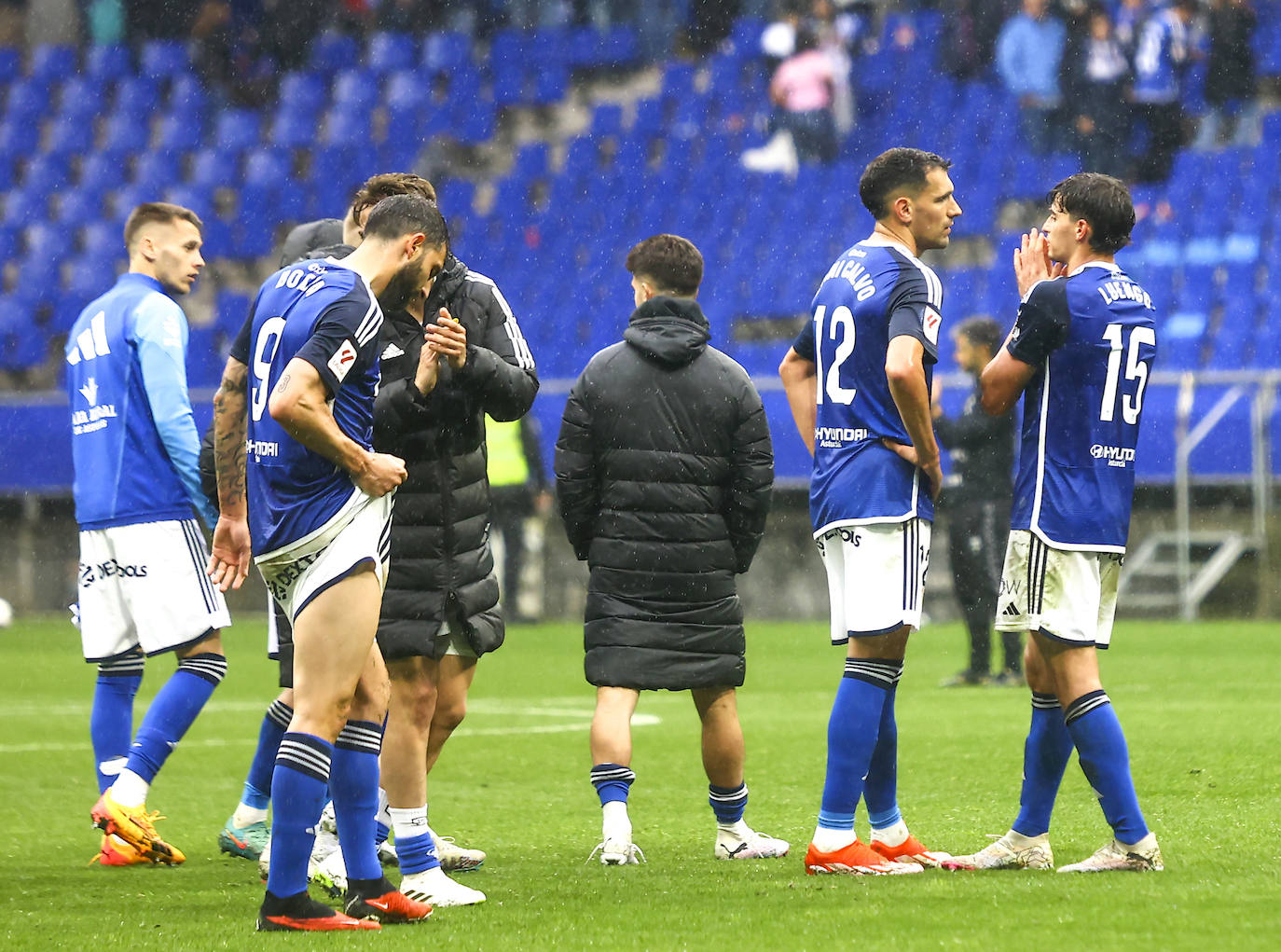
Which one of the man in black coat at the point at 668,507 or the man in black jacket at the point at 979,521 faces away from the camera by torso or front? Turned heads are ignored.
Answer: the man in black coat at the point at 668,507

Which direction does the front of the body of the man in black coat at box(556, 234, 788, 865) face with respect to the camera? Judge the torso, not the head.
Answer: away from the camera

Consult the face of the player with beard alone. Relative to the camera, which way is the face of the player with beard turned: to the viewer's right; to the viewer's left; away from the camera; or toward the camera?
to the viewer's right

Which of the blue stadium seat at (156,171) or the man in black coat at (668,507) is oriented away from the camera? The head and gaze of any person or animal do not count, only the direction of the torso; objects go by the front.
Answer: the man in black coat

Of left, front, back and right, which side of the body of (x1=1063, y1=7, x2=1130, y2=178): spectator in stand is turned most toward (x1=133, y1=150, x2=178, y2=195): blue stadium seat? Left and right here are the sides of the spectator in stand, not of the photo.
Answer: right

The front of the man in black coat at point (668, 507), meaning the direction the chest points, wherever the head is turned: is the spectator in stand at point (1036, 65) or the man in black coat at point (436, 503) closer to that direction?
the spectator in stand

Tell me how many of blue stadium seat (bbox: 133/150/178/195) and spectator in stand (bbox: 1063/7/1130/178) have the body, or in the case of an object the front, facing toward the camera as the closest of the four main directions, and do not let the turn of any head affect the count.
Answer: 2

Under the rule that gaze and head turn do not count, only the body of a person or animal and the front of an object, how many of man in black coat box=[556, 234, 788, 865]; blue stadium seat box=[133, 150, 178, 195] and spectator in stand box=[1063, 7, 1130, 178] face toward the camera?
2

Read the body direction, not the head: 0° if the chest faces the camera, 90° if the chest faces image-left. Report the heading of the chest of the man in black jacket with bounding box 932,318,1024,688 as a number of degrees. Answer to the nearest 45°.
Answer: approximately 45°

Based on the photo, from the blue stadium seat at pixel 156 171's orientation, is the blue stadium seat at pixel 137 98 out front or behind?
behind

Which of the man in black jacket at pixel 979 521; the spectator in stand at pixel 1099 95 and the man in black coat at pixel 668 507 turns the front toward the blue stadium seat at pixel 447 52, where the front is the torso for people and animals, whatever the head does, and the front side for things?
the man in black coat at pixel 668 507
